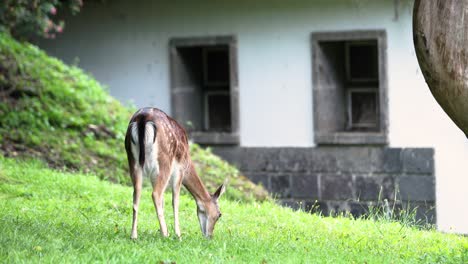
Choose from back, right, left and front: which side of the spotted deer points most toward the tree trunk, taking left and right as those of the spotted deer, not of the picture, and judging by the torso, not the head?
right

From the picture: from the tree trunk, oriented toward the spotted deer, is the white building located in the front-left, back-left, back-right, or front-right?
front-right

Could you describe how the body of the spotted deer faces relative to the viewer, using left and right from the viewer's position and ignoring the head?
facing away from the viewer and to the right of the viewer

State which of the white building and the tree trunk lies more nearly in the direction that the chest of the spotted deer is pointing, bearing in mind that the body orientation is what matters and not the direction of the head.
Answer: the white building

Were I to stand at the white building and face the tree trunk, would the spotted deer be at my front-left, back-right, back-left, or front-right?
front-right

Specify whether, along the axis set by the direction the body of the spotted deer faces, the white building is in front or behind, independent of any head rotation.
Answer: in front
